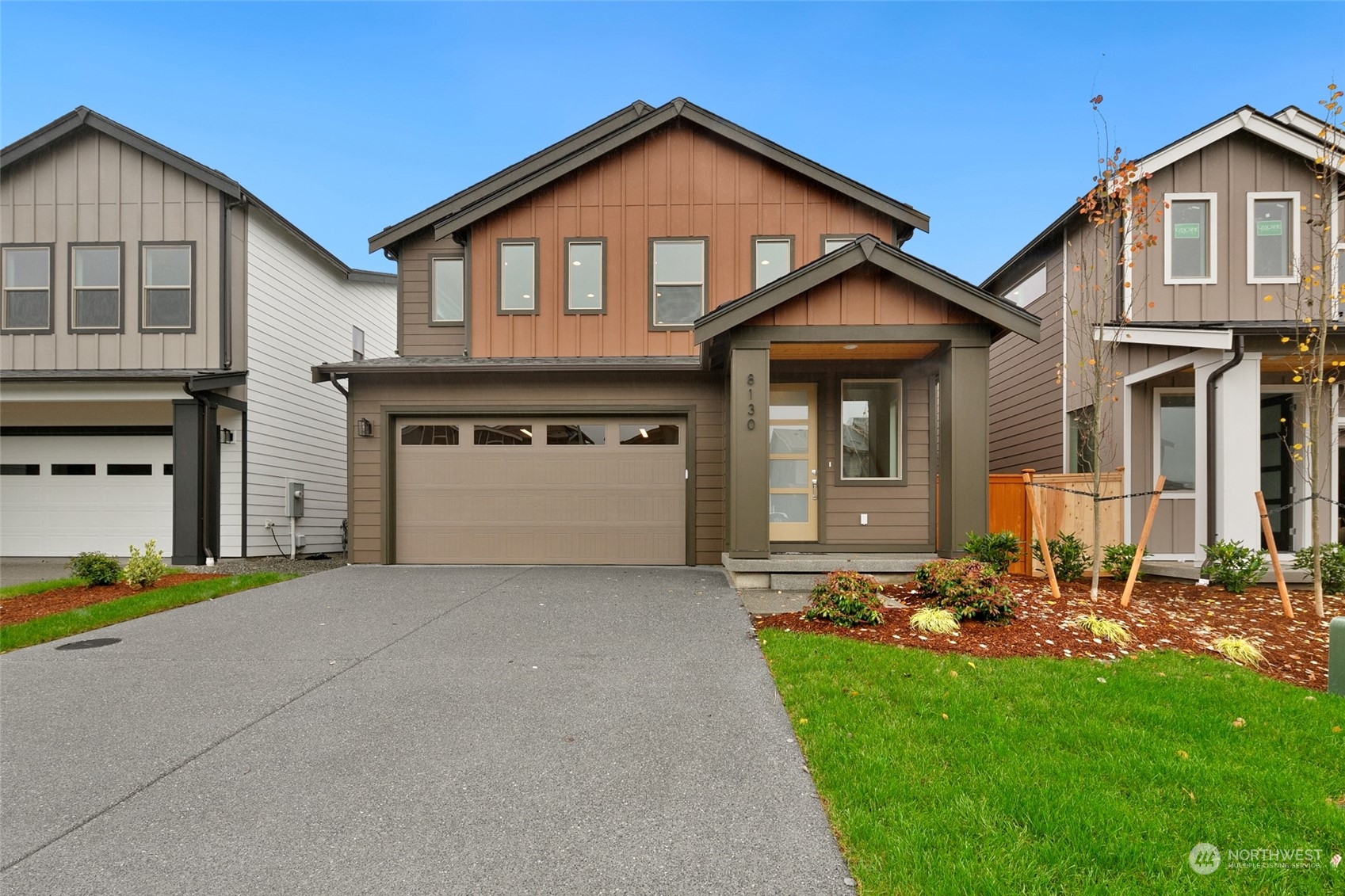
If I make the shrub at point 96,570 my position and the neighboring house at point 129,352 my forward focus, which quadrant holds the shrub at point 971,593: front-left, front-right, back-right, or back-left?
back-right

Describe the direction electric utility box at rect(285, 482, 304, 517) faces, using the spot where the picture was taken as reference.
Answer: facing the viewer and to the right of the viewer

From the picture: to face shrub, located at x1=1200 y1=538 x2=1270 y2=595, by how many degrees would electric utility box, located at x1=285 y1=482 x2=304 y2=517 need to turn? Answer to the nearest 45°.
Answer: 0° — it already faces it

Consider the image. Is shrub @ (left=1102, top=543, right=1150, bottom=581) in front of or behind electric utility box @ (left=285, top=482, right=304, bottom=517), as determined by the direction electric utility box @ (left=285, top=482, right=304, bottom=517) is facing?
in front

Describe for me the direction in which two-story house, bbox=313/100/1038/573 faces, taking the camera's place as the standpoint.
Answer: facing the viewer

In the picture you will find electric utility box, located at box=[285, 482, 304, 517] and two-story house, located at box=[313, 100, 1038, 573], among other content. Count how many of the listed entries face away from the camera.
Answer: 0

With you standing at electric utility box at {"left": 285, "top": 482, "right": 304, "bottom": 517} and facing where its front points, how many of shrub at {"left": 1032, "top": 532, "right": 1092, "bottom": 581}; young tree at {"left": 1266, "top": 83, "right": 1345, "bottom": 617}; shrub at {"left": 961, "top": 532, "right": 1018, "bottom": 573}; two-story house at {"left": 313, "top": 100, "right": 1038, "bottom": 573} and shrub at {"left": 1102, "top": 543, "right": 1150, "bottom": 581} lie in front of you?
5

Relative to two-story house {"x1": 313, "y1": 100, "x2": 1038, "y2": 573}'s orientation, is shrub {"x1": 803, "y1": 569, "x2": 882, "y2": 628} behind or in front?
in front

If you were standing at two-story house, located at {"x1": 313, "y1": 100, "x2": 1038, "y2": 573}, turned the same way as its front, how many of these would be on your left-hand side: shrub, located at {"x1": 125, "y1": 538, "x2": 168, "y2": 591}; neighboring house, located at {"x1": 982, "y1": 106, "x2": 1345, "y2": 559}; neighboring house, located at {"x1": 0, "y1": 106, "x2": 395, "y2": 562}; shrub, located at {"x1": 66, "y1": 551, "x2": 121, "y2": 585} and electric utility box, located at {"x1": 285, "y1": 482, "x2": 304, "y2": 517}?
1

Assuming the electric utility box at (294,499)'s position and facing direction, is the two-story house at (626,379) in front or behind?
in front

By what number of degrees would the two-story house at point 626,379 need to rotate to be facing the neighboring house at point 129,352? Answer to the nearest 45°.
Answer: approximately 90° to its right

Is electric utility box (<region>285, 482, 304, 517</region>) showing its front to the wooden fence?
yes

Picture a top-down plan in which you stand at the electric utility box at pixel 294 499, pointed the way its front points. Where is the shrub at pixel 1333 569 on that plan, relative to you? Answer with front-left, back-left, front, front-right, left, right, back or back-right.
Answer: front
